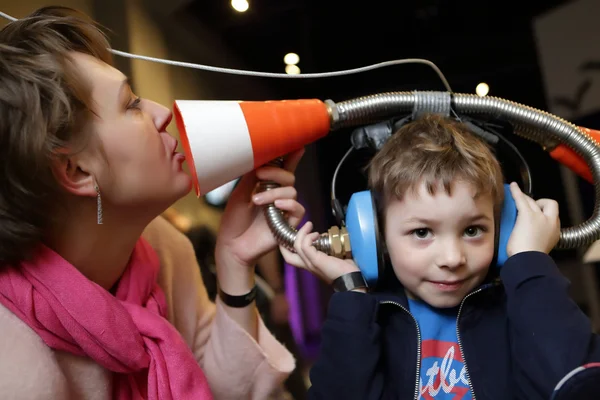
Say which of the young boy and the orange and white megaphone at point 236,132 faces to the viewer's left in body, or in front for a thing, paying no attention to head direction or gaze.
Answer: the orange and white megaphone

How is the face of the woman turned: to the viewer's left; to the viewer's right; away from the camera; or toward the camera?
to the viewer's right

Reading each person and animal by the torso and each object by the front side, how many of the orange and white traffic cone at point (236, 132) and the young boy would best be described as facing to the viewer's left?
1
